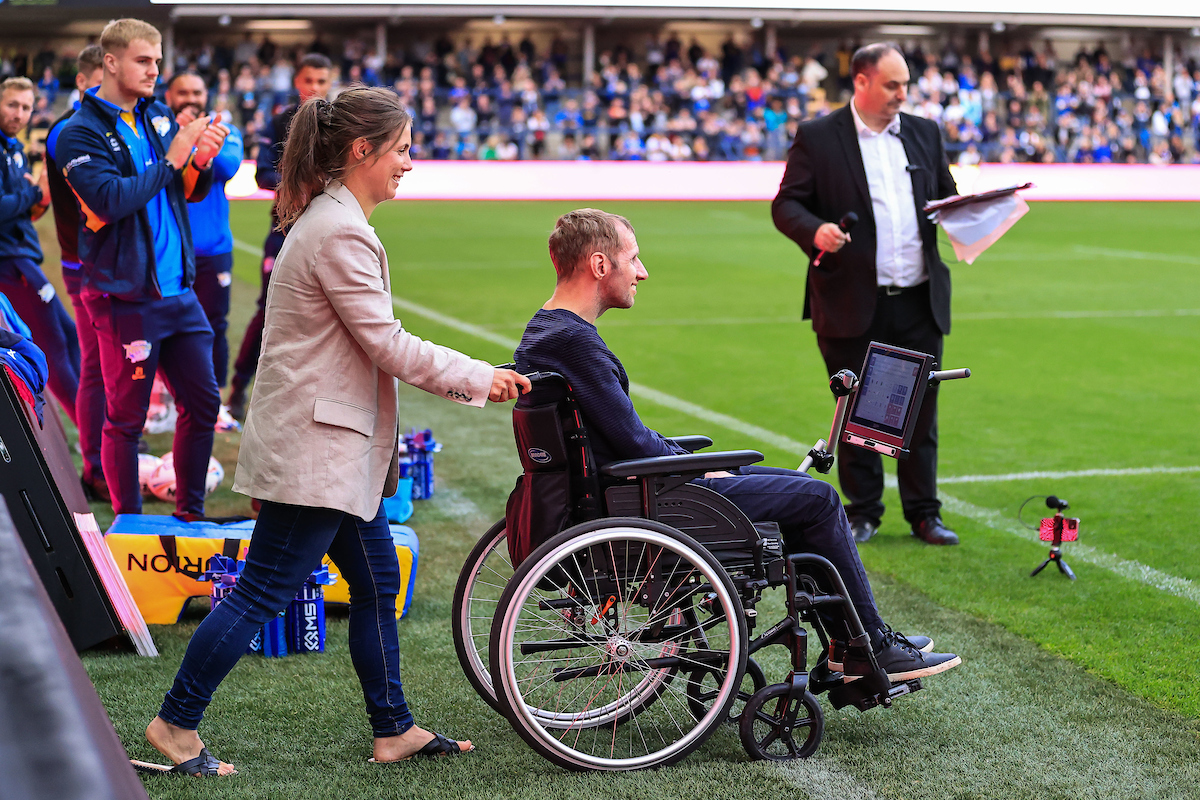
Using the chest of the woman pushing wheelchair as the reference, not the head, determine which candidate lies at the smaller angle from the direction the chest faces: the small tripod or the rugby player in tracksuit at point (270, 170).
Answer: the small tripod

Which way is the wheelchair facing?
to the viewer's right

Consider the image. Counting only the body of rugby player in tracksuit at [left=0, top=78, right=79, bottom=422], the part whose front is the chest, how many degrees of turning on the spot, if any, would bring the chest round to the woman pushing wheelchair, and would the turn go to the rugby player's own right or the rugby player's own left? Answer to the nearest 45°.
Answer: approximately 45° to the rugby player's own right

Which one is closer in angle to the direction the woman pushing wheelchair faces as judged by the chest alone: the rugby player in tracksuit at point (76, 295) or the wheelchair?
the wheelchair

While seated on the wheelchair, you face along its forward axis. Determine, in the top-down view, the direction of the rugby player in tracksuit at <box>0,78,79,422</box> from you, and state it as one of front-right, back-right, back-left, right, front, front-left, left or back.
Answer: back-left

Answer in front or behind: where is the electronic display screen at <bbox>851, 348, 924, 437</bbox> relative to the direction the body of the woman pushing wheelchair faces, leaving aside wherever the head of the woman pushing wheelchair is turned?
in front

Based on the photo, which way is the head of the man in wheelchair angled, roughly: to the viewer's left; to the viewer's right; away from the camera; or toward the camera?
to the viewer's right

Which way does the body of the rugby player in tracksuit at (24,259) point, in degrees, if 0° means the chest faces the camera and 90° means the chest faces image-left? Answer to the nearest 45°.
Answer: approximately 315°

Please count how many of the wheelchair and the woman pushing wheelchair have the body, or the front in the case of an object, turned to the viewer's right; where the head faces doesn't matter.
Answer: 2

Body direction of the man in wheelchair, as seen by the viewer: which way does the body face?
to the viewer's right

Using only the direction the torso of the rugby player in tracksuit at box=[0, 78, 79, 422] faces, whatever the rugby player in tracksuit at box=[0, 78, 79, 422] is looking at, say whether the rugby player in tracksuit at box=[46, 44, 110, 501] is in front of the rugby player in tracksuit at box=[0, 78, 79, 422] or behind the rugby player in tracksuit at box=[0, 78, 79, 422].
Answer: in front

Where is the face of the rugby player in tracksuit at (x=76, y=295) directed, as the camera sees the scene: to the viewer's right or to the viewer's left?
to the viewer's right

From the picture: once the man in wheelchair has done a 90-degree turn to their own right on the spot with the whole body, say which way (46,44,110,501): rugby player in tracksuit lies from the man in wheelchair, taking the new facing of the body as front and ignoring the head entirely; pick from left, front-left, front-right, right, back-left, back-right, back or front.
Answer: back-right

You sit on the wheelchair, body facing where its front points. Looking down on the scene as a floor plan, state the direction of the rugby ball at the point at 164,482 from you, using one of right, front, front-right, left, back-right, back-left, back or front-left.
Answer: back-left

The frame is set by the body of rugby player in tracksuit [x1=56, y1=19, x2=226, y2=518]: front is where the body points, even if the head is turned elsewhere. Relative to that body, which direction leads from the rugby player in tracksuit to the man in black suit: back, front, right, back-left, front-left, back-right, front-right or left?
front-left
